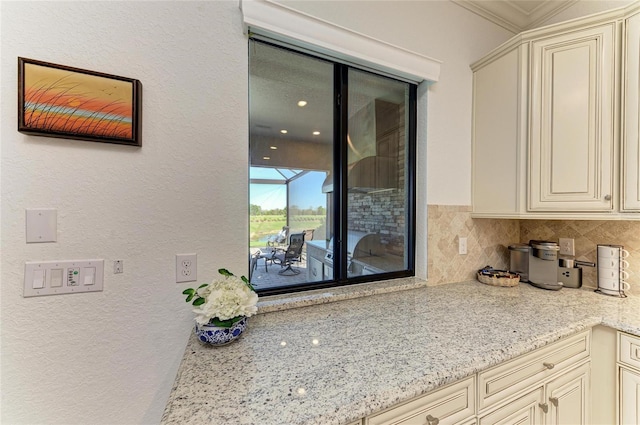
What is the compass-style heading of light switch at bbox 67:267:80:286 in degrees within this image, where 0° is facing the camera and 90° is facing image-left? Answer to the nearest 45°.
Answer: approximately 0°

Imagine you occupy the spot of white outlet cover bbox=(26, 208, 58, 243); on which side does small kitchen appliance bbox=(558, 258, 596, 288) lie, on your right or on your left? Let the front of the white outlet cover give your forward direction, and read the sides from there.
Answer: on your left

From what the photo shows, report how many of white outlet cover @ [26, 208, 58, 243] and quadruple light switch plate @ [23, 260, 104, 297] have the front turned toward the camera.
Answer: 2

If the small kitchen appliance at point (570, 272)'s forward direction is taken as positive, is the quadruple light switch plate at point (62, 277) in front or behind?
in front

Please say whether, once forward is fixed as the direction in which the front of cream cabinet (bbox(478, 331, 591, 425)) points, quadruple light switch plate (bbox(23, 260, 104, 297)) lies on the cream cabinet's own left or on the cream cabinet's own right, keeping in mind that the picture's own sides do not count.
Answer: on the cream cabinet's own right
